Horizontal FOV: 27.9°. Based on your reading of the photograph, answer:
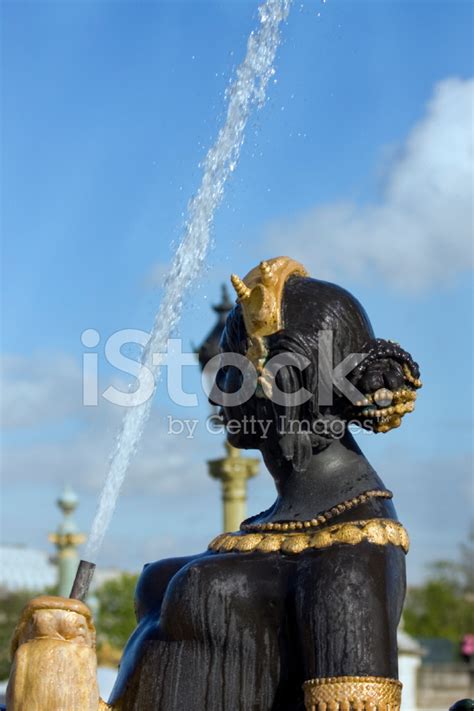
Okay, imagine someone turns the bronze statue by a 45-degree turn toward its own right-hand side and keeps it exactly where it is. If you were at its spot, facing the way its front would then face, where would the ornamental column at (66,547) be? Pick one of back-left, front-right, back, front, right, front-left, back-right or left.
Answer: front-right

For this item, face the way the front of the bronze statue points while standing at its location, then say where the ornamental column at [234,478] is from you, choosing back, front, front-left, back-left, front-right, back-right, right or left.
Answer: right

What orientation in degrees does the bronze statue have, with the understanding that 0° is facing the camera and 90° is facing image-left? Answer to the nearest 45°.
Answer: approximately 90°
